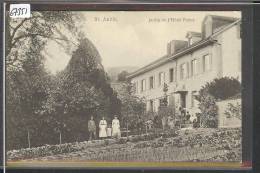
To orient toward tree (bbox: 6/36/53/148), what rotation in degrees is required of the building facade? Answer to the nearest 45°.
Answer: approximately 45° to its right

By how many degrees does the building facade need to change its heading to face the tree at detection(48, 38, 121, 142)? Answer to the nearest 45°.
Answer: approximately 45° to its right

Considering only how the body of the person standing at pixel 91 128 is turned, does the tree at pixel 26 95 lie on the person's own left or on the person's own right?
on the person's own right

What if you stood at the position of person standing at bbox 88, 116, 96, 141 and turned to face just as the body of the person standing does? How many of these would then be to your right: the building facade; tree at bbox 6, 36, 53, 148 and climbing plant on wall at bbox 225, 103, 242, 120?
1

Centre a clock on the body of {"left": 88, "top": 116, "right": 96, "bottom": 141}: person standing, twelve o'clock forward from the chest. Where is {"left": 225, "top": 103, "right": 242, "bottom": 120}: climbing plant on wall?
The climbing plant on wall is roughly at 9 o'clock from the person standing.

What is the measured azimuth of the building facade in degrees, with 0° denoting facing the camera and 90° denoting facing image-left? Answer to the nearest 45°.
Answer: approximately 45°

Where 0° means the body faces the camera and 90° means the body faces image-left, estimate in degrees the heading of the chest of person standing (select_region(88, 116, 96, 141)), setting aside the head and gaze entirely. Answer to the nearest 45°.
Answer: approximately 0°
